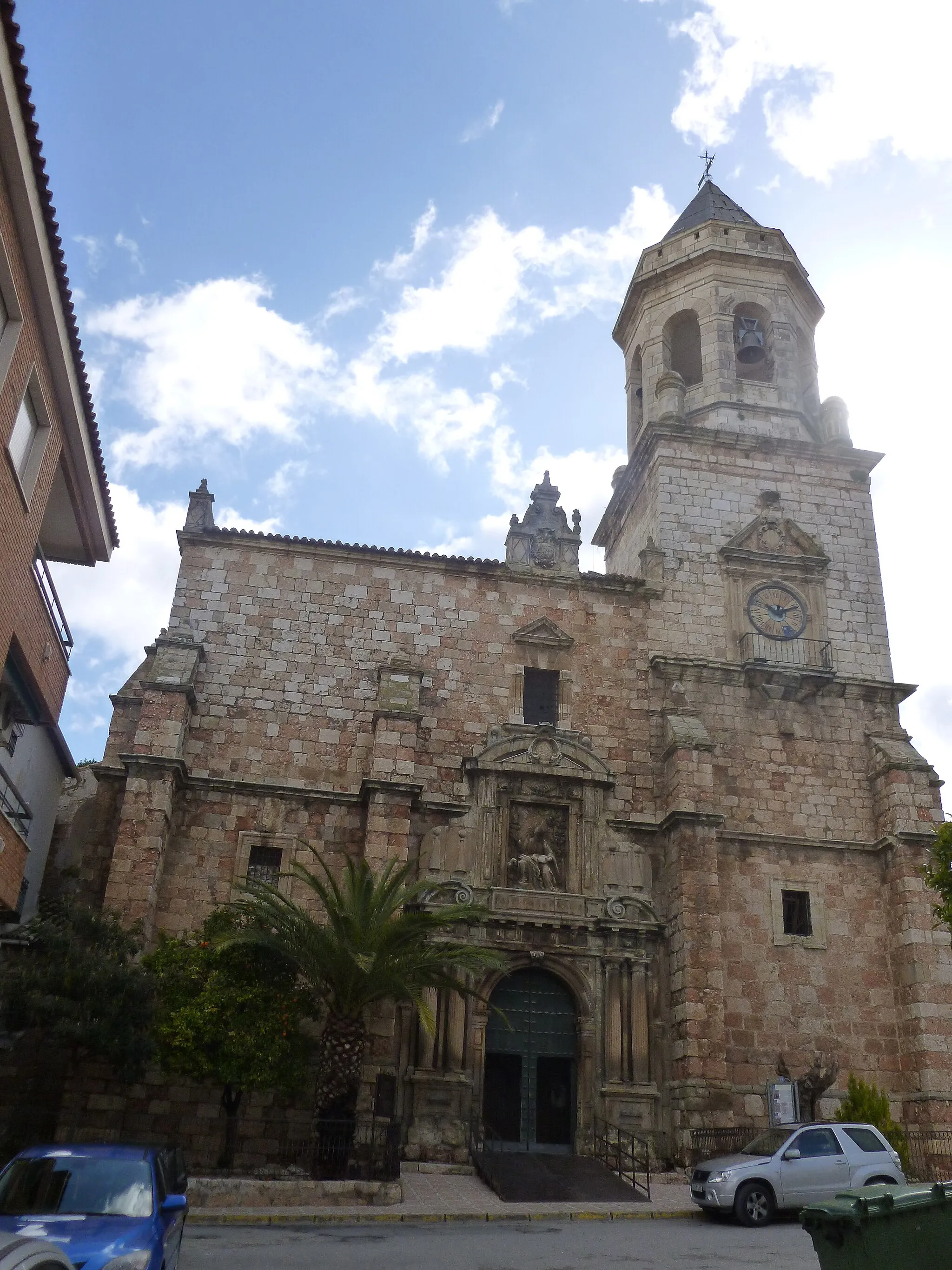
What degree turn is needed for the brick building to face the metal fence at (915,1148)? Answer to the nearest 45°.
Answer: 0° — it already faces it

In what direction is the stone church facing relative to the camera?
toward the camera

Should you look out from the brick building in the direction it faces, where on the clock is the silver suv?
The silver suv is roughly at 12 o'clock from the brick building.

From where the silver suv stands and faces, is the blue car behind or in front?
in front

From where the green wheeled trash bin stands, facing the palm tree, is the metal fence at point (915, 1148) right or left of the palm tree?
right

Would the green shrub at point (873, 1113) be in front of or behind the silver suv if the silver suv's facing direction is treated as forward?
behind

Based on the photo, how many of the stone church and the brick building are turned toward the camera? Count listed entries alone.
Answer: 1

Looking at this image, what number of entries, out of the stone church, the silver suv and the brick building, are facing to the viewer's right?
1

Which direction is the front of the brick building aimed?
to the viewer's right

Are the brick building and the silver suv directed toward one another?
yes

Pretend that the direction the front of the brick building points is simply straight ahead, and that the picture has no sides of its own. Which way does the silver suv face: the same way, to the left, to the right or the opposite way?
the opposite way

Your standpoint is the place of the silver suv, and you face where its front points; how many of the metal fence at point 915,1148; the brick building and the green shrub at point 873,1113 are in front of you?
1

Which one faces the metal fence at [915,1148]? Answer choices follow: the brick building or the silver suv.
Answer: the brick building

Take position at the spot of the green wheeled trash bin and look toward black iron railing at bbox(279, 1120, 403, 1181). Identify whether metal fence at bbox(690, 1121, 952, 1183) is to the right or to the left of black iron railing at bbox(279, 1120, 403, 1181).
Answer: right

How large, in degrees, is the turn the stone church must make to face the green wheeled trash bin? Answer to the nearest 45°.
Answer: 0° — it already faces it
